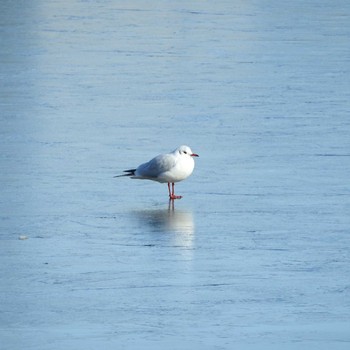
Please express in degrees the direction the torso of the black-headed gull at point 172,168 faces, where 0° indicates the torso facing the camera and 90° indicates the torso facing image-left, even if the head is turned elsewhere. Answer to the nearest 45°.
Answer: approximately 270°
